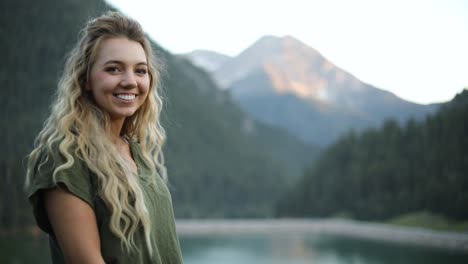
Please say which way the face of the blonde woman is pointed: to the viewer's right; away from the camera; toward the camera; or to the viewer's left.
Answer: toward the camera

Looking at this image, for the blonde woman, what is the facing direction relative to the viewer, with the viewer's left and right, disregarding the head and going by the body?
facing the viewer and to the right of the viewer
